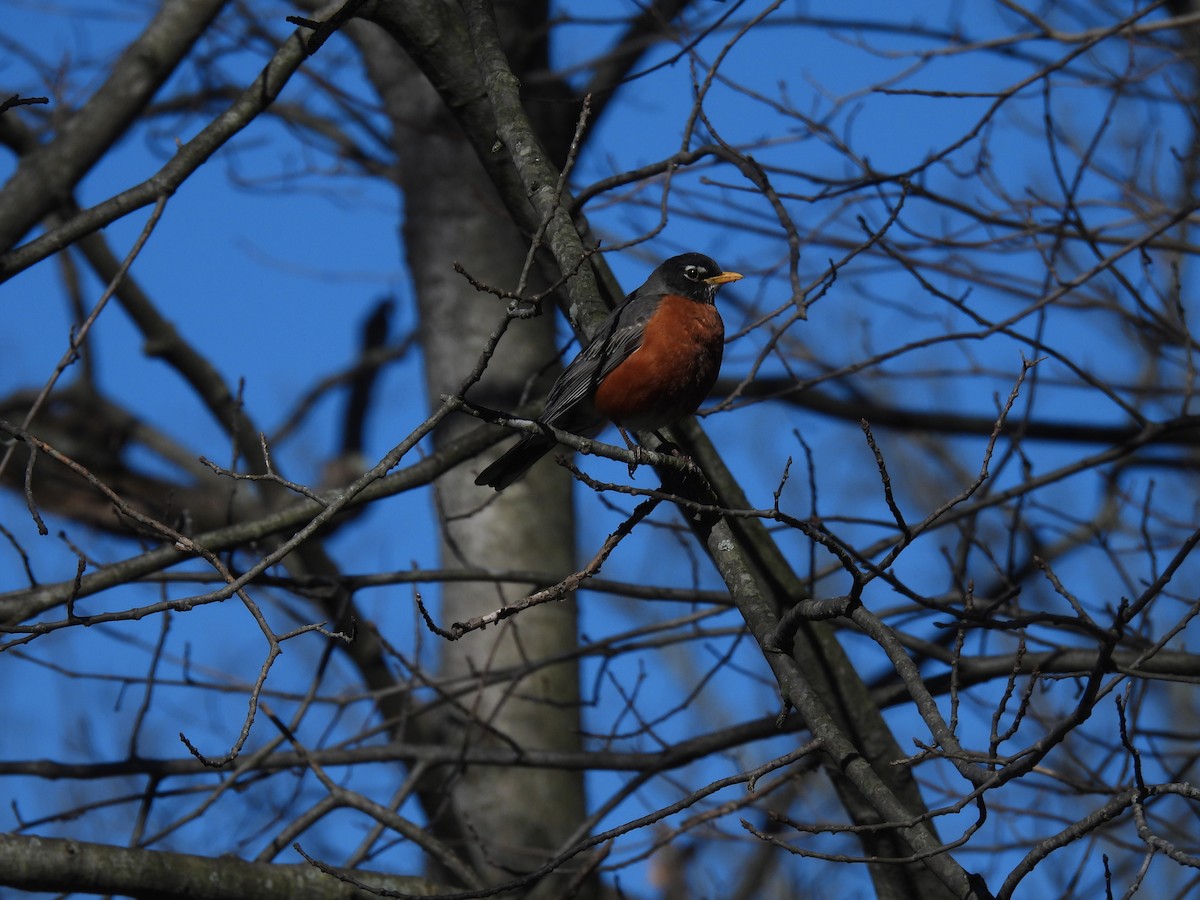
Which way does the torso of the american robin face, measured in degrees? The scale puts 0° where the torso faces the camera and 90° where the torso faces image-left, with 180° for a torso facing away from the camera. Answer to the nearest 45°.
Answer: approximately 270°
